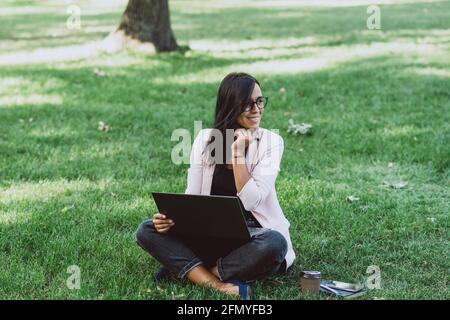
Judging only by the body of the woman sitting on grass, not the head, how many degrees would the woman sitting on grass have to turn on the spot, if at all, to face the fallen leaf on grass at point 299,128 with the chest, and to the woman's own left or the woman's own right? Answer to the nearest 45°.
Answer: approximately 135° to the woman's own right

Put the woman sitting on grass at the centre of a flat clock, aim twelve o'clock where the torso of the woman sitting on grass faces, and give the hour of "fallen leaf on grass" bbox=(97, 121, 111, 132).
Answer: The fallen leaf on grass is roughly at 4 o'clock from the woman sitting on grass.

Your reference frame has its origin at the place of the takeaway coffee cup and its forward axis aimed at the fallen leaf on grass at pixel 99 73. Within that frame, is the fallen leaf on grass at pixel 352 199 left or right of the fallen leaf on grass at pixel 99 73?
right

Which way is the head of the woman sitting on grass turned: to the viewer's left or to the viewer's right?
to the viewer's right

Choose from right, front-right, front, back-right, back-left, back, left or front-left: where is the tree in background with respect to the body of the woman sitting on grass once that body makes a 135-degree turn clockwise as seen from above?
front

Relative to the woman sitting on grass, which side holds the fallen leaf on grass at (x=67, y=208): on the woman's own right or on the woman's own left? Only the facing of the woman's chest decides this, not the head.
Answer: on the woman's own right

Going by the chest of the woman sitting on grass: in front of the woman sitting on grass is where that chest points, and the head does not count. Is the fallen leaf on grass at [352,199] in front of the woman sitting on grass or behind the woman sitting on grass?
behind

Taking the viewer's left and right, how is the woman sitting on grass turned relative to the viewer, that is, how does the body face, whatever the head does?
facing the viewer and to the left of the viewer

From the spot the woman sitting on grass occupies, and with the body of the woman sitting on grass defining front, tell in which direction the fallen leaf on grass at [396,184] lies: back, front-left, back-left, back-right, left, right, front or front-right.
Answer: back
